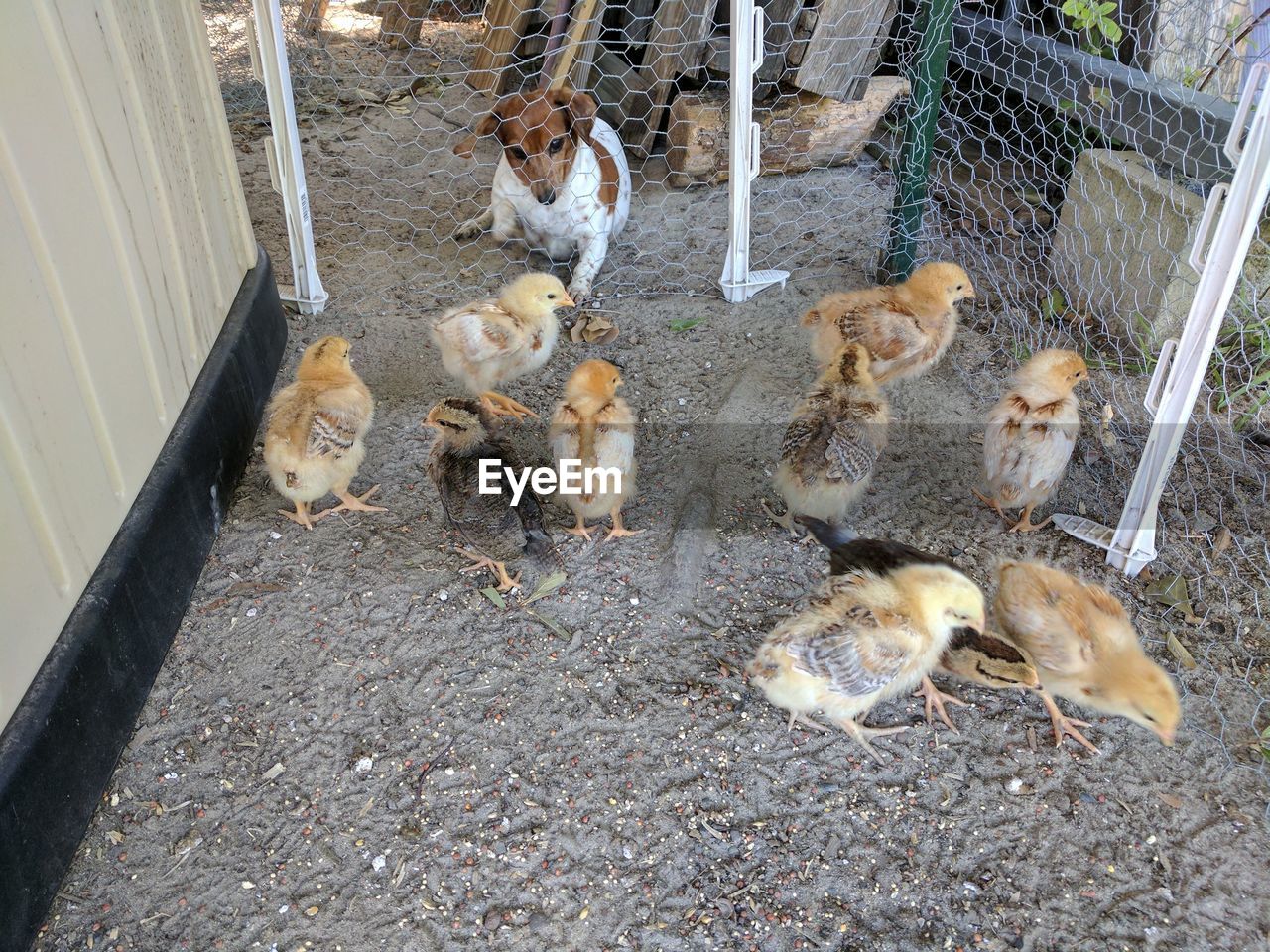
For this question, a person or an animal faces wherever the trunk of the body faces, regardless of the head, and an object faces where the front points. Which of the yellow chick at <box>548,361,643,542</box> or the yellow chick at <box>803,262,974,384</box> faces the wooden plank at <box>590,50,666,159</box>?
the yellow chick at <box>548,361,643,542</box>

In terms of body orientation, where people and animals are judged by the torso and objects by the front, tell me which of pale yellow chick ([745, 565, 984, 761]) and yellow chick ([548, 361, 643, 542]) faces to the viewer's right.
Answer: the pale yellow chick

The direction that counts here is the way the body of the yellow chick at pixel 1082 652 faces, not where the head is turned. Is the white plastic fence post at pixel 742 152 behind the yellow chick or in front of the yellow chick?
behind

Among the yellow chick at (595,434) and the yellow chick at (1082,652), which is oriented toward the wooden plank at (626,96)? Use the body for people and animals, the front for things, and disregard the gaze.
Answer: the yellow chick at (595,434)

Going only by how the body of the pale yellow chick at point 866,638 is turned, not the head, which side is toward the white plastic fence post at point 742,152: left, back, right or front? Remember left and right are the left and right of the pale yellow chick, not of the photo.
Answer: left

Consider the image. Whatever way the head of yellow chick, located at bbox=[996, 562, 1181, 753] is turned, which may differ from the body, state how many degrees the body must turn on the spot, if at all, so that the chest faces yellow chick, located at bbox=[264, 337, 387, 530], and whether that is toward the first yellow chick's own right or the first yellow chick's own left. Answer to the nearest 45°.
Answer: approximately 135° to the first yellow chick's own right

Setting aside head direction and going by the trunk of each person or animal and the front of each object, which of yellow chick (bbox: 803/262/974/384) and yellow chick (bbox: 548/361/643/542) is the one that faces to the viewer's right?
yellow chick (bbox: 803/262/974/384)

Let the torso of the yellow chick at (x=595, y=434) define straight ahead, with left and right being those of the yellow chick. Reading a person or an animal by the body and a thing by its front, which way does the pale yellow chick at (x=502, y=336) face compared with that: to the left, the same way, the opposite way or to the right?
to the right

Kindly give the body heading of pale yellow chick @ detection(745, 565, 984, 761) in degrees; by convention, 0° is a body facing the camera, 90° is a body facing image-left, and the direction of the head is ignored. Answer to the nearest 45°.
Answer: approximately 270°

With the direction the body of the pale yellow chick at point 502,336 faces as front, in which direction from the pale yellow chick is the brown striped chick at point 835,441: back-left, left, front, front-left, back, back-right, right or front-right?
front-right

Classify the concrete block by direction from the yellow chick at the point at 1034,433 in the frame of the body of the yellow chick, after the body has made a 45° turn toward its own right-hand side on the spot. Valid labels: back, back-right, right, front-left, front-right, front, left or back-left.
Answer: left

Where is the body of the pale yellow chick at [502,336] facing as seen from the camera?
to the viewer's right

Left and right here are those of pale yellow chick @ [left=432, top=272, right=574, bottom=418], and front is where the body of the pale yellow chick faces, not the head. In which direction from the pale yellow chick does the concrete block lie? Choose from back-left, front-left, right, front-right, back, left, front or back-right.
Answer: front

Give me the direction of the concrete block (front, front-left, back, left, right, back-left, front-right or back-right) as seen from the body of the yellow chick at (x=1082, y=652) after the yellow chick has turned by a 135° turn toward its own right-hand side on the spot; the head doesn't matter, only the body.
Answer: right
